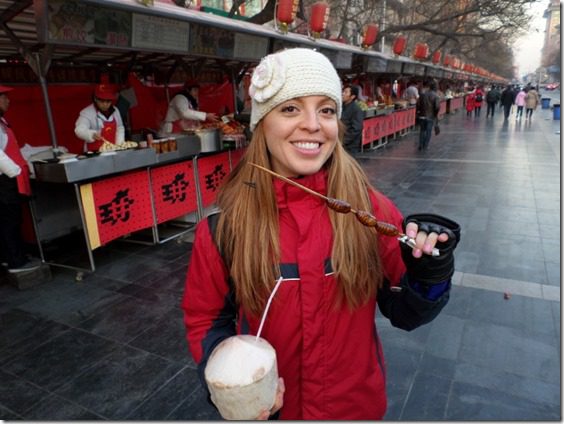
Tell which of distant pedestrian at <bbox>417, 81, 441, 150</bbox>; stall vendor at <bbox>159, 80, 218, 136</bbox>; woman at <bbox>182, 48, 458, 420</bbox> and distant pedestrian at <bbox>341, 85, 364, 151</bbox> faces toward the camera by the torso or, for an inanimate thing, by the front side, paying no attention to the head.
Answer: the woman

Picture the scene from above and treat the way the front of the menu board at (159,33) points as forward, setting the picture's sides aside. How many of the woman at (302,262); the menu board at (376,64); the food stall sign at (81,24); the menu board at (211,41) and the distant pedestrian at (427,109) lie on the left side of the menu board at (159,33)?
3

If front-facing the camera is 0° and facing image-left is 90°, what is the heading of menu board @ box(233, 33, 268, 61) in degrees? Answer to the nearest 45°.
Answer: approximately 315°

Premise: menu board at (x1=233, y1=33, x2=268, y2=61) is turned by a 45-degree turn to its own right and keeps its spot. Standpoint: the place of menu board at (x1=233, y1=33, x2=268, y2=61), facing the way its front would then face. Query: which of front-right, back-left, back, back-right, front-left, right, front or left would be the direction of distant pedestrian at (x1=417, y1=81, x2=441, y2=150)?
back-left

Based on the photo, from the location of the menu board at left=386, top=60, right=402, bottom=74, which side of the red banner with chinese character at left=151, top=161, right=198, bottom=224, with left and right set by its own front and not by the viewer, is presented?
left

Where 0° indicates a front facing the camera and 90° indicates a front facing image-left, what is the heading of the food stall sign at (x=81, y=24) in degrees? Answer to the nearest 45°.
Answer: approximately 315°

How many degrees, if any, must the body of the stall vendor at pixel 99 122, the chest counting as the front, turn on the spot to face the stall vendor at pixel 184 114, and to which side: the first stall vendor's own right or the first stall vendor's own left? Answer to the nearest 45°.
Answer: approximately 90° to the first stall vendor's own left

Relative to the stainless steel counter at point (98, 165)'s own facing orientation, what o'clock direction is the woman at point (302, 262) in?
The woman is roughly at 1 o'clock from the stainless steel counter.
